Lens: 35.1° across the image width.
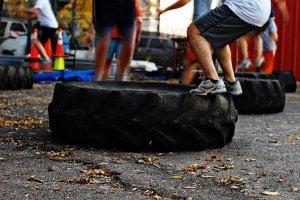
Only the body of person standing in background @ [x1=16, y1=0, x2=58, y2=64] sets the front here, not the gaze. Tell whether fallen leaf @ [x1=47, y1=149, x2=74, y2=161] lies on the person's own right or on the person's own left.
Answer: on the person's own left

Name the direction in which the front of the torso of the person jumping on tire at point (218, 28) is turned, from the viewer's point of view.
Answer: to the viewer's left

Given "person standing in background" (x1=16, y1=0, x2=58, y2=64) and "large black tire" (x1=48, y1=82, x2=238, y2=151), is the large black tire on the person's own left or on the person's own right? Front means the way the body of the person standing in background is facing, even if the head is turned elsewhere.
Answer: on the person's own left
